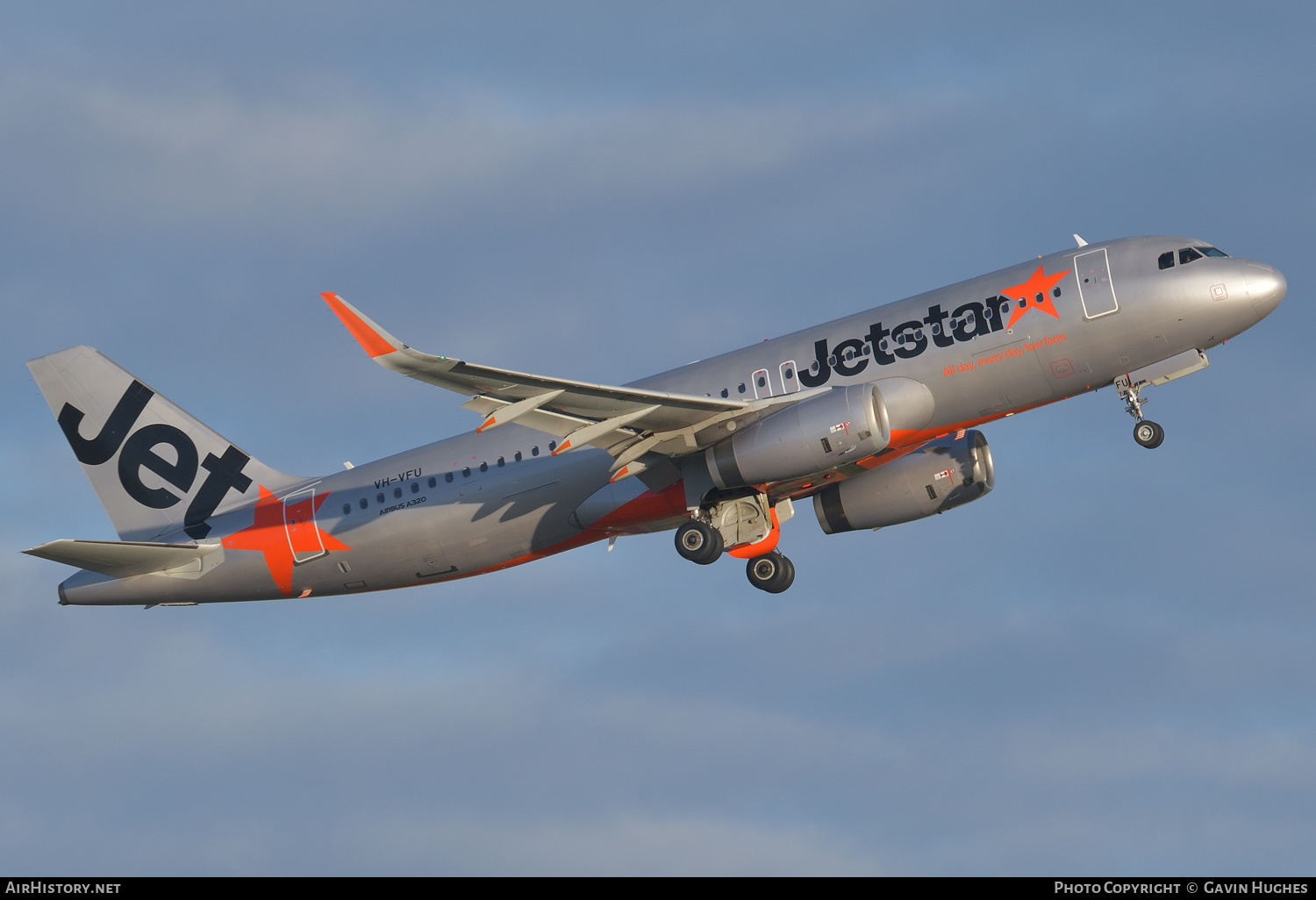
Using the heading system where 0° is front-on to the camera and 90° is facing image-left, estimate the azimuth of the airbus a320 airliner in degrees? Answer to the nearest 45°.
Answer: approximately 270°
